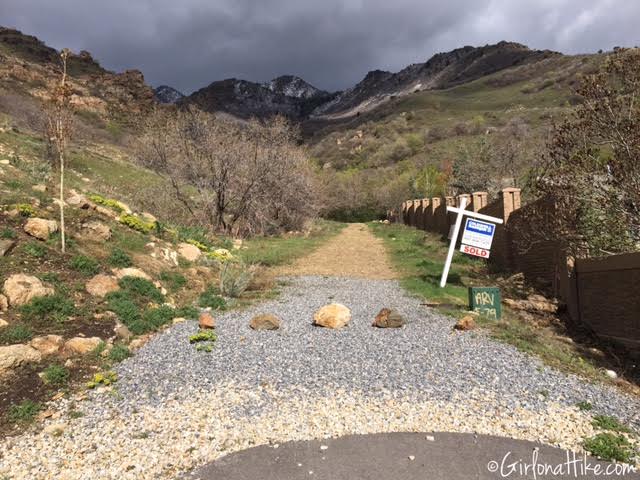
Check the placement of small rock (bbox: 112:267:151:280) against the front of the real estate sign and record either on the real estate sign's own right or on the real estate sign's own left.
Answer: on the real estate sign's own right

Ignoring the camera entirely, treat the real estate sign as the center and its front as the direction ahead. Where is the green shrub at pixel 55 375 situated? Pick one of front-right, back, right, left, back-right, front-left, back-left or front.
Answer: front-right

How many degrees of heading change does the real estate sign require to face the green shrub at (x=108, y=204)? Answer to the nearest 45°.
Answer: approximately 90° to its right

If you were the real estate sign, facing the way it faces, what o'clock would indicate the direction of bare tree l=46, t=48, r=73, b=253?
The bare tree is roughly at 2 o'clock from the real estate sign.

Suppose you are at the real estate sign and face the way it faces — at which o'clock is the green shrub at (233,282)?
The green shrub is roughly at 2 o'clock from the real estate sign.

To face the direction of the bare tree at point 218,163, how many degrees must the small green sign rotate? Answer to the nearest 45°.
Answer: approximately 135° to its right

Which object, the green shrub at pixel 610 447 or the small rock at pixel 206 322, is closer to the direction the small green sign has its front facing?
the green shrub

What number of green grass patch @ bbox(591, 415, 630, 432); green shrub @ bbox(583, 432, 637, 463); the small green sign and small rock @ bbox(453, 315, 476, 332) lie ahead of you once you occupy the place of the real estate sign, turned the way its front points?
4

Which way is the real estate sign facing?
toward the camera

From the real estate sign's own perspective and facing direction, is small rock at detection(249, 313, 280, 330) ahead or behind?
ahead

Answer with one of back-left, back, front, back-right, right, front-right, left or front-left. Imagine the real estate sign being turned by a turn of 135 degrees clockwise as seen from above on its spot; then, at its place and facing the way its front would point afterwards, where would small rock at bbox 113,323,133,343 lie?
left

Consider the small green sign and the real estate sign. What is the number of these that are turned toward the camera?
2

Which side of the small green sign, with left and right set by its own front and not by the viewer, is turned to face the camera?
front
